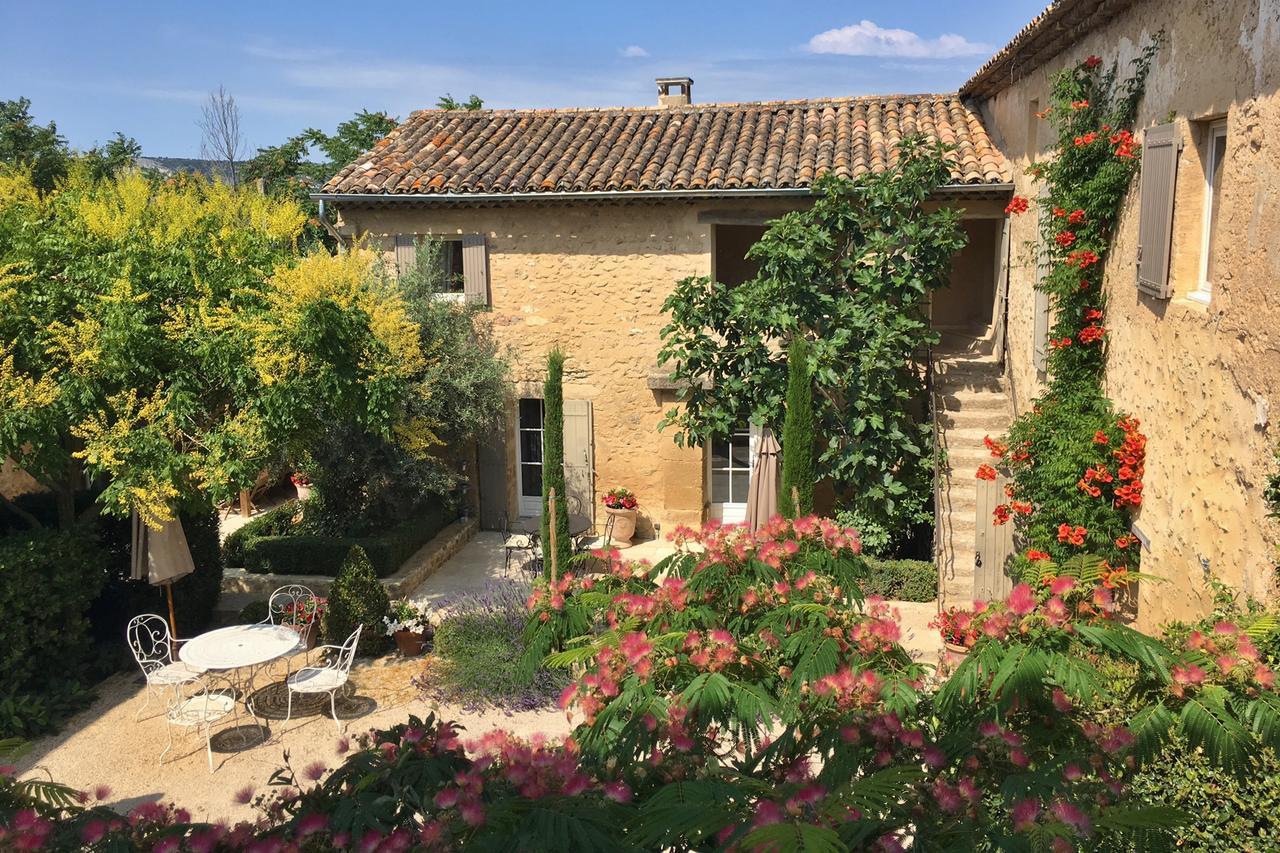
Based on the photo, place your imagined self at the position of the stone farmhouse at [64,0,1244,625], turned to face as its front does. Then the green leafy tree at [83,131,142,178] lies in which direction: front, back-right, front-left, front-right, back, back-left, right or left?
back-right

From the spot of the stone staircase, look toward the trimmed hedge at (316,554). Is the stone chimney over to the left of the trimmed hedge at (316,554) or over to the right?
right

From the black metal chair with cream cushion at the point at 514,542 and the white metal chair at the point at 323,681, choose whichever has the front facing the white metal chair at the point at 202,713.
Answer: the white metal chair at the point at 323,681

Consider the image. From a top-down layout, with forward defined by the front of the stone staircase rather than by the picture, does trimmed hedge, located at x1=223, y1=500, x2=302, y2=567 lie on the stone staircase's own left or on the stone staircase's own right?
on the stone staircase's own right

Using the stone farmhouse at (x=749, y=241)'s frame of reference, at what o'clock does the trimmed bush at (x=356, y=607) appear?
The trimmed bush is roughly at 2 o'clock from the stone farmhouse.

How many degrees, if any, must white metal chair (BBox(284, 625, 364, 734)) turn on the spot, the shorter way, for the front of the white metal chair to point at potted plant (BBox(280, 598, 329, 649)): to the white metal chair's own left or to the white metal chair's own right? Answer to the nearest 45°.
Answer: approximately 90° to the white metal chair's own right

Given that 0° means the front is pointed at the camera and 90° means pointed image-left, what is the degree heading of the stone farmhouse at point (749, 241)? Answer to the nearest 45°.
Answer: approximately 0°

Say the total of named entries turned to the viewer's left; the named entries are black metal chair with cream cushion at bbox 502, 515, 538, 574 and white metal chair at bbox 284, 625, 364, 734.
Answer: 1

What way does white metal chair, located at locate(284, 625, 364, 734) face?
to the viewer's left

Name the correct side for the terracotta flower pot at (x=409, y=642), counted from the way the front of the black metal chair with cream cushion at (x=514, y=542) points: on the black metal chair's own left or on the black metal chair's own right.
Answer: on the black metal chair's own right

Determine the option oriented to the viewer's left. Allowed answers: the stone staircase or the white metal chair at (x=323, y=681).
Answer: the white metal chair

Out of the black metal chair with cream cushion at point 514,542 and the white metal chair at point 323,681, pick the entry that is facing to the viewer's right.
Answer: the black metal chair with cream cushion at point 514,542
